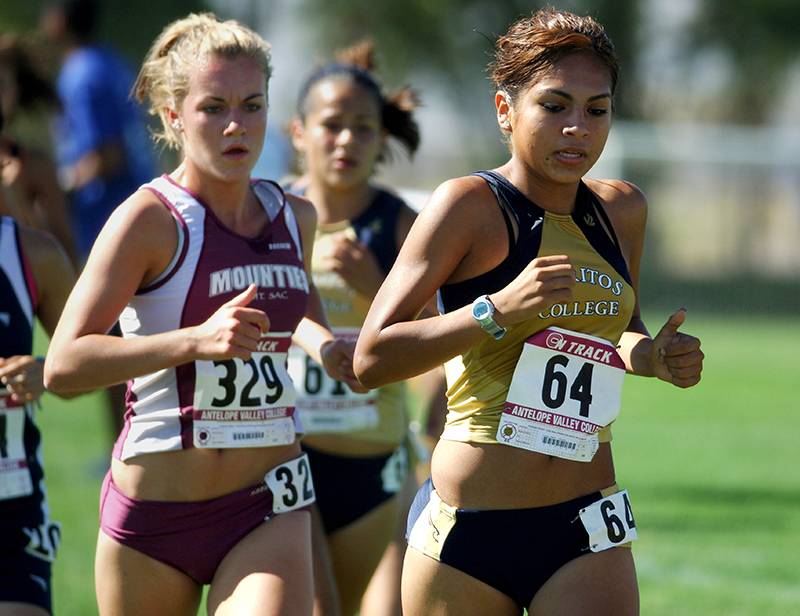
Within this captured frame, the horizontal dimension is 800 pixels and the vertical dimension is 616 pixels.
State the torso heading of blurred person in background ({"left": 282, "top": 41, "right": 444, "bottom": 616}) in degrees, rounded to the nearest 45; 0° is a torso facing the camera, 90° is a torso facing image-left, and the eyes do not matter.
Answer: approximately 0°

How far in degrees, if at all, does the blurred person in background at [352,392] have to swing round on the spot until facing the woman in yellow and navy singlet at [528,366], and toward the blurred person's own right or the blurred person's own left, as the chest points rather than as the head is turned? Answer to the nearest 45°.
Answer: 0° — they already face them

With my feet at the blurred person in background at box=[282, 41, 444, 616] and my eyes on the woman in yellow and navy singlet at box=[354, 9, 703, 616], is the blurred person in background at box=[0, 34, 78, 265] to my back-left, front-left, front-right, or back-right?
back-right

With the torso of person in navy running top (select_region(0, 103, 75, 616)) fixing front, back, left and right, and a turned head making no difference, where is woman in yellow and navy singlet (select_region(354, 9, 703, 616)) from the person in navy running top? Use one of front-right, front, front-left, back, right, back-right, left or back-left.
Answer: front-left

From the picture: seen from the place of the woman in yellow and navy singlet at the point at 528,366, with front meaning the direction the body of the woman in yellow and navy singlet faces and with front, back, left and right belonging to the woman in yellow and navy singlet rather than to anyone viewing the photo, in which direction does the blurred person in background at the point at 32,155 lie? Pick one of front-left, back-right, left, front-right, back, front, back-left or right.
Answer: back

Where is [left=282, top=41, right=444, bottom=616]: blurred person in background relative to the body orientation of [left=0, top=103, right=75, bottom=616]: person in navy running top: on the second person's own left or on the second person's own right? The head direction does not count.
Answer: on the second person's own left
